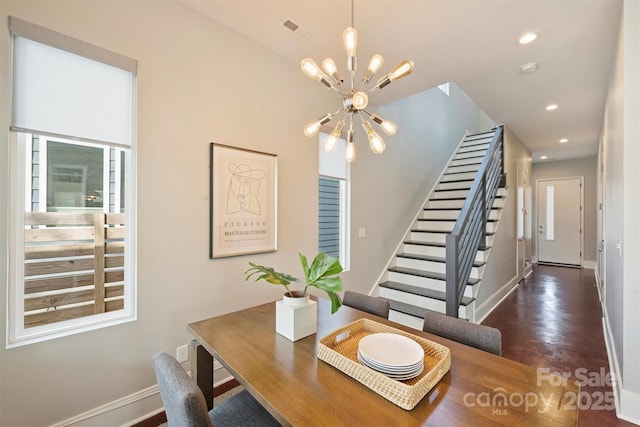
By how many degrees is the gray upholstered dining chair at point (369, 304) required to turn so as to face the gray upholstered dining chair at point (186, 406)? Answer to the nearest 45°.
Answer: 0° — it already faces it

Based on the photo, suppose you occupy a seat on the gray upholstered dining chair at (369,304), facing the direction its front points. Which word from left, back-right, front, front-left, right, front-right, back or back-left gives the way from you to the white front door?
back

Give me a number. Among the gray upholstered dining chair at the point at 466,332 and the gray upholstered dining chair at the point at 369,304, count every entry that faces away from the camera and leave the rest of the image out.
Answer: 0

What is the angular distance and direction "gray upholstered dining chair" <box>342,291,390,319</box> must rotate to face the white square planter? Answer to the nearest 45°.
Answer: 0° — it already faces it

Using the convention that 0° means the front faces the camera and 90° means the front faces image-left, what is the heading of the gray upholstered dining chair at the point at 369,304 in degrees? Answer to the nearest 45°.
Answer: approximately 45°

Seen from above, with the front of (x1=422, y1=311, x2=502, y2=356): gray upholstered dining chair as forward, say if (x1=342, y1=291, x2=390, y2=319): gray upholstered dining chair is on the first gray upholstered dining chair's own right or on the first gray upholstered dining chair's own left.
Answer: on the first gray upholstered dining chair's own right

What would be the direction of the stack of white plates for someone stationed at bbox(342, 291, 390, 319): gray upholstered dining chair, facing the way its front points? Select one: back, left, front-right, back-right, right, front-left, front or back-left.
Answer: front-left

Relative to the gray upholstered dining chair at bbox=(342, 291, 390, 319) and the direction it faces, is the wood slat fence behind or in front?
in front

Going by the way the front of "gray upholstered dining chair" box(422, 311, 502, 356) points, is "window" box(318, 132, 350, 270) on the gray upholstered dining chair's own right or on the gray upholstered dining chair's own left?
on the gray upholstered dining chair's own right

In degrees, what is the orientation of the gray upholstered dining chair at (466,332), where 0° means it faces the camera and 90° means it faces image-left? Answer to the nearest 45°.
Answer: approximately 45°

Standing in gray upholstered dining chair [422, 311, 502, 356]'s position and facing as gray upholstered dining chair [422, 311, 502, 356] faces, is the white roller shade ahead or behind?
ahead
